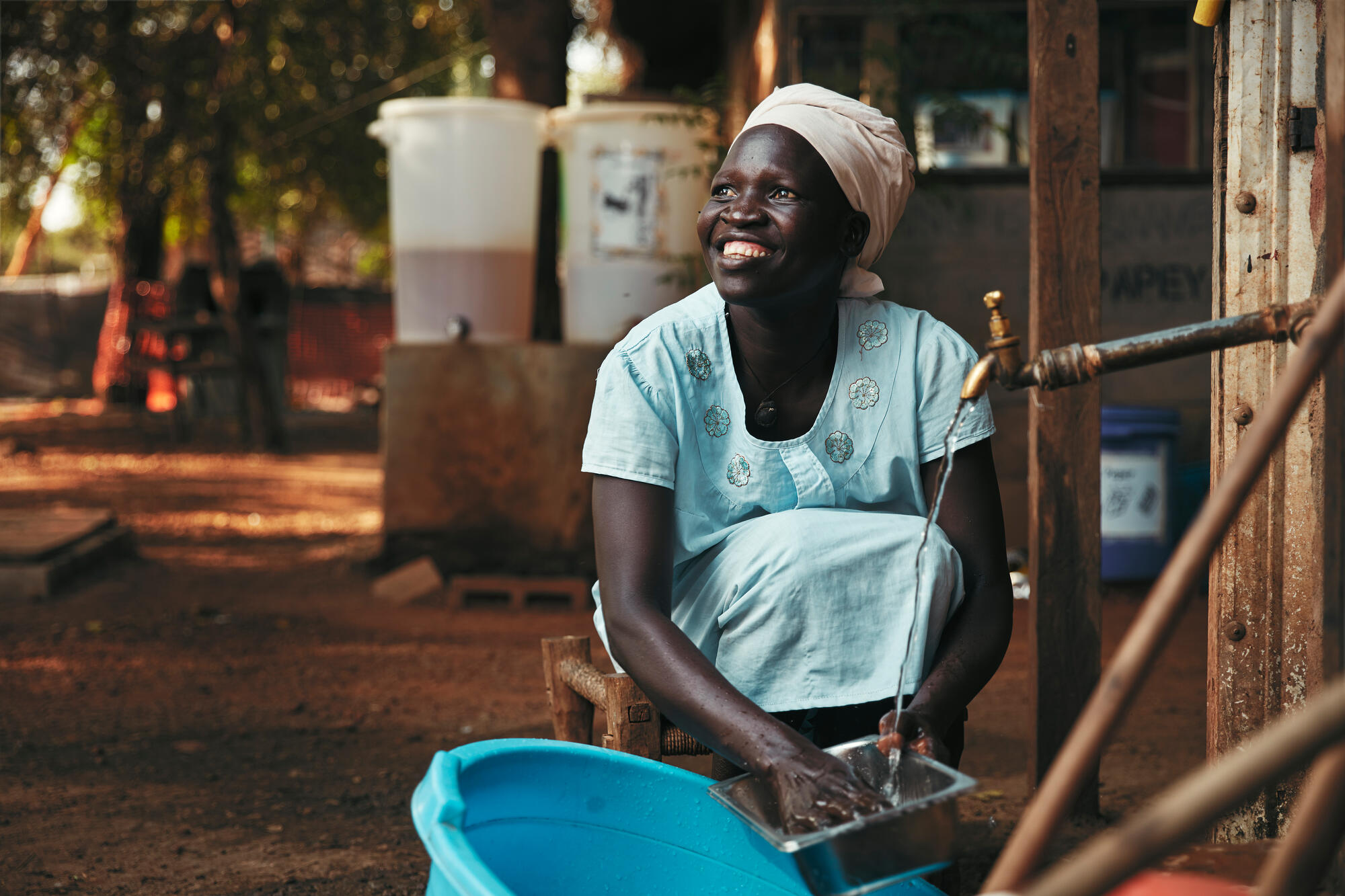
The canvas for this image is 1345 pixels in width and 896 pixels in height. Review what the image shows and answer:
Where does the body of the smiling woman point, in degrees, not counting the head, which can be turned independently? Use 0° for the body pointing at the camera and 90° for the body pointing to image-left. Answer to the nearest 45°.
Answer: approximately 0°

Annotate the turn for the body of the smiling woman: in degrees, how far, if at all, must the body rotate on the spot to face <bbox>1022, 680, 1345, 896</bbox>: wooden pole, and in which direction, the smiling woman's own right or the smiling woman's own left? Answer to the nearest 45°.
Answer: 0° — they already face it

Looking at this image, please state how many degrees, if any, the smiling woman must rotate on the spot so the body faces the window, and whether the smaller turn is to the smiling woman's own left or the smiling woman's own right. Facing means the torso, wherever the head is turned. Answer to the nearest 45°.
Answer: approximately 180°

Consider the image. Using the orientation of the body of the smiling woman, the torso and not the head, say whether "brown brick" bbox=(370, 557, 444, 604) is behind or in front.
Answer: behind

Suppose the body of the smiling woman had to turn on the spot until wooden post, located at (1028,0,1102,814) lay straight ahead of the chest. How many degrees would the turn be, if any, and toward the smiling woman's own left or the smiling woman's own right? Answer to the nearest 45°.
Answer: approximately 135° to the smiling woman's own left

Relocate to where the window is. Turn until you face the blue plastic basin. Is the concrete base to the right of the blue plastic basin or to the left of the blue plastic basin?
right

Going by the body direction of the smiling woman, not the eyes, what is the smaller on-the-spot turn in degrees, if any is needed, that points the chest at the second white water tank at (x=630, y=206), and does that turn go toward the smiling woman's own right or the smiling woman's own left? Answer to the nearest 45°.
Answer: approximately 180°

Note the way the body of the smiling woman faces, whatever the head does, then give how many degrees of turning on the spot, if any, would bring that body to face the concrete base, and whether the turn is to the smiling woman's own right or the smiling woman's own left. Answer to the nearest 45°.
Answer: approximately 180°

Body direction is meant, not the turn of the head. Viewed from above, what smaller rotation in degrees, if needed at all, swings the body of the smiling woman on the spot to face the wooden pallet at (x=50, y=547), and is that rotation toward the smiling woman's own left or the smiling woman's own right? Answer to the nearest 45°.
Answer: approximately 135° to the smiling woman's own right

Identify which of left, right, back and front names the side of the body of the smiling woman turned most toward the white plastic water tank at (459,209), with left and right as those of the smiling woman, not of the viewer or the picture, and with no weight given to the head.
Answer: back

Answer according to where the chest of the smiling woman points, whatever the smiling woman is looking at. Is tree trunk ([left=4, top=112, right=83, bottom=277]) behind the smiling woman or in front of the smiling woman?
behind
